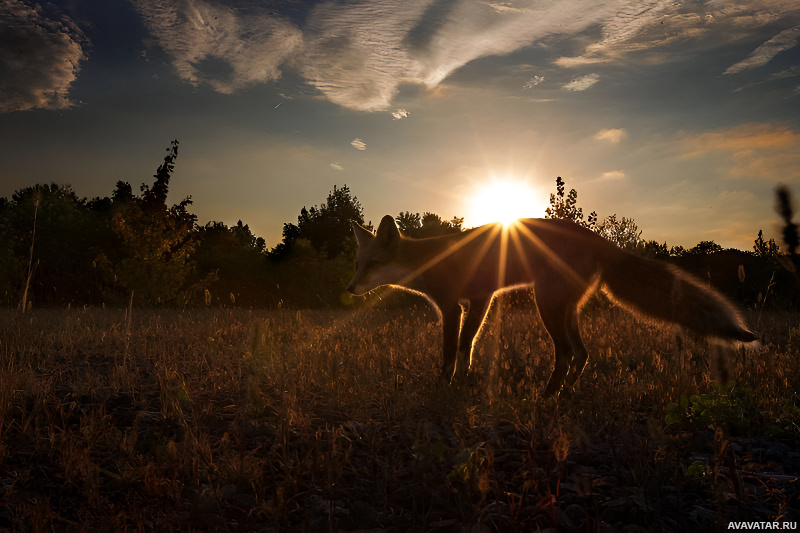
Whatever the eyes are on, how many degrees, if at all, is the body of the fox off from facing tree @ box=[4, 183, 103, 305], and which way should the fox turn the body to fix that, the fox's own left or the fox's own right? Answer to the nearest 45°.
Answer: approximately 45° to the fox's own right

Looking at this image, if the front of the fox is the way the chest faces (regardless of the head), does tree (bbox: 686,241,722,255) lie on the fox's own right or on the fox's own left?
on the fox's own right

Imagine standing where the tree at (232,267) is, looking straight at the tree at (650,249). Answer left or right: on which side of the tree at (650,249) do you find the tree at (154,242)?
right

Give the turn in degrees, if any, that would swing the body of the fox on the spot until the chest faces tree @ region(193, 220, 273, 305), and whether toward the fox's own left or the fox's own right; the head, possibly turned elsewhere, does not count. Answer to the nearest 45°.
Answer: approximately 45° to the fox's own right

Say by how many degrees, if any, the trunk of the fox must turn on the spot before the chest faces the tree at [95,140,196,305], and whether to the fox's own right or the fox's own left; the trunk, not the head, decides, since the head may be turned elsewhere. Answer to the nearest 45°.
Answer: approximately 45° to the fox's own right

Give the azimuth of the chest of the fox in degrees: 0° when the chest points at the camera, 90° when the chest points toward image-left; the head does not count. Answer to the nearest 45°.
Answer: approximately 90°
